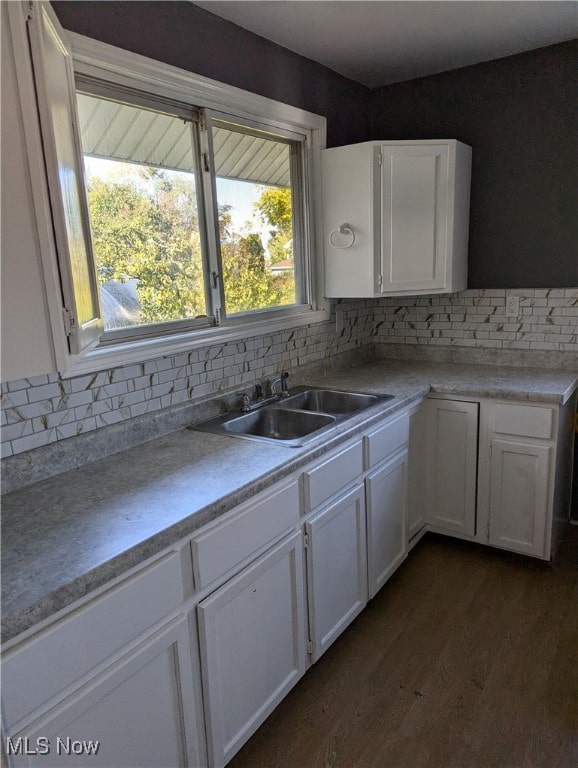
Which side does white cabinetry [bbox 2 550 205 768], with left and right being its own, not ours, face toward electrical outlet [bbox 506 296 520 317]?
left

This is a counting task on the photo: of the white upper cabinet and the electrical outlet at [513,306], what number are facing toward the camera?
2

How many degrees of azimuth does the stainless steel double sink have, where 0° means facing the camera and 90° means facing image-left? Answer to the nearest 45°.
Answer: approximately 315°

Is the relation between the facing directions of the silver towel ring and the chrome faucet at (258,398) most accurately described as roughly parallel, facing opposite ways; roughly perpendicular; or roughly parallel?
roughly perpendicular

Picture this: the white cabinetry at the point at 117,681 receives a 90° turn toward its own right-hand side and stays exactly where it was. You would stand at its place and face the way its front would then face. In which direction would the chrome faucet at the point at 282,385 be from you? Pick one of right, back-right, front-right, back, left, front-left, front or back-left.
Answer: back

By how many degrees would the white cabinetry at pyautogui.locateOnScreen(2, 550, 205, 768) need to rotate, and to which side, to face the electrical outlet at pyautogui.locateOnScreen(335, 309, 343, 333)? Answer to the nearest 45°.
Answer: approximately 90° to its left

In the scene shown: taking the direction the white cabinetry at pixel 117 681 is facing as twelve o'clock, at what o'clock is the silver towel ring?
The silver towel ring is roughly at 9 o'clock from the white cabinetry.

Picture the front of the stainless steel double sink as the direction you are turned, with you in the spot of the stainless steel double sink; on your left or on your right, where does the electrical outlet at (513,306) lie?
on your left

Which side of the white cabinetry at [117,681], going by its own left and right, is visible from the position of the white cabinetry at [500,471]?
left
